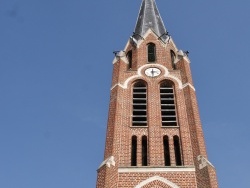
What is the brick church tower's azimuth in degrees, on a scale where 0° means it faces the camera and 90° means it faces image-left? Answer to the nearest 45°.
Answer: approximately 0°
